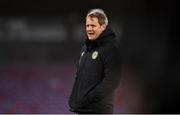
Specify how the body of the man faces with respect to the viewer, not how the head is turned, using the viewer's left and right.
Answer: facing the viewer and to the left of the viewer
